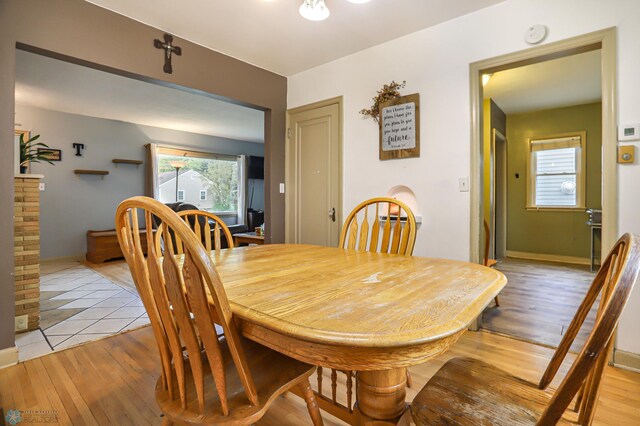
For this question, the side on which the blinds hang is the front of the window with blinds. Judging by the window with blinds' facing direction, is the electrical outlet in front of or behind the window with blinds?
in front

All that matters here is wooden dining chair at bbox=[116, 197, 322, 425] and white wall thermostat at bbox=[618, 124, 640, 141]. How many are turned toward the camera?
1

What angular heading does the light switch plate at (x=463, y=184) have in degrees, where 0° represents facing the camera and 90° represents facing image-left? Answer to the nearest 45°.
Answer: approximately 0°

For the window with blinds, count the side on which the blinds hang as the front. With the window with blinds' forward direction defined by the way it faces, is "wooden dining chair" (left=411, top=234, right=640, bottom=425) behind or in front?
in front

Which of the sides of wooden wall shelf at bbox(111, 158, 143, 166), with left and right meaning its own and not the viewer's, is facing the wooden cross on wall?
front

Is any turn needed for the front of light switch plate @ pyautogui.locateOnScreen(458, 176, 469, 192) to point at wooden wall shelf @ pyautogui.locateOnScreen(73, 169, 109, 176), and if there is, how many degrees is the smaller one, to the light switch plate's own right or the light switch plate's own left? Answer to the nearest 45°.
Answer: approximately 90° to the light switch plate's own right

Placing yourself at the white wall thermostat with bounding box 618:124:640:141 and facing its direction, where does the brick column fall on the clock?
The brick column is roughly at 2 o'clock from the white wall thermostat.

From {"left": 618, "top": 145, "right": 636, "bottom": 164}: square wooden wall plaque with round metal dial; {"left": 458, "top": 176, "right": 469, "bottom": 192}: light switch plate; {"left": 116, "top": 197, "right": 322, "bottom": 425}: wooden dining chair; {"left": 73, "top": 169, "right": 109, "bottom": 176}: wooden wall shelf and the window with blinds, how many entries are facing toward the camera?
4

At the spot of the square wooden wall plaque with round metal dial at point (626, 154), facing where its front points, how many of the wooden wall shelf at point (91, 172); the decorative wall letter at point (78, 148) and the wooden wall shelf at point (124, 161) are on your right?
3
